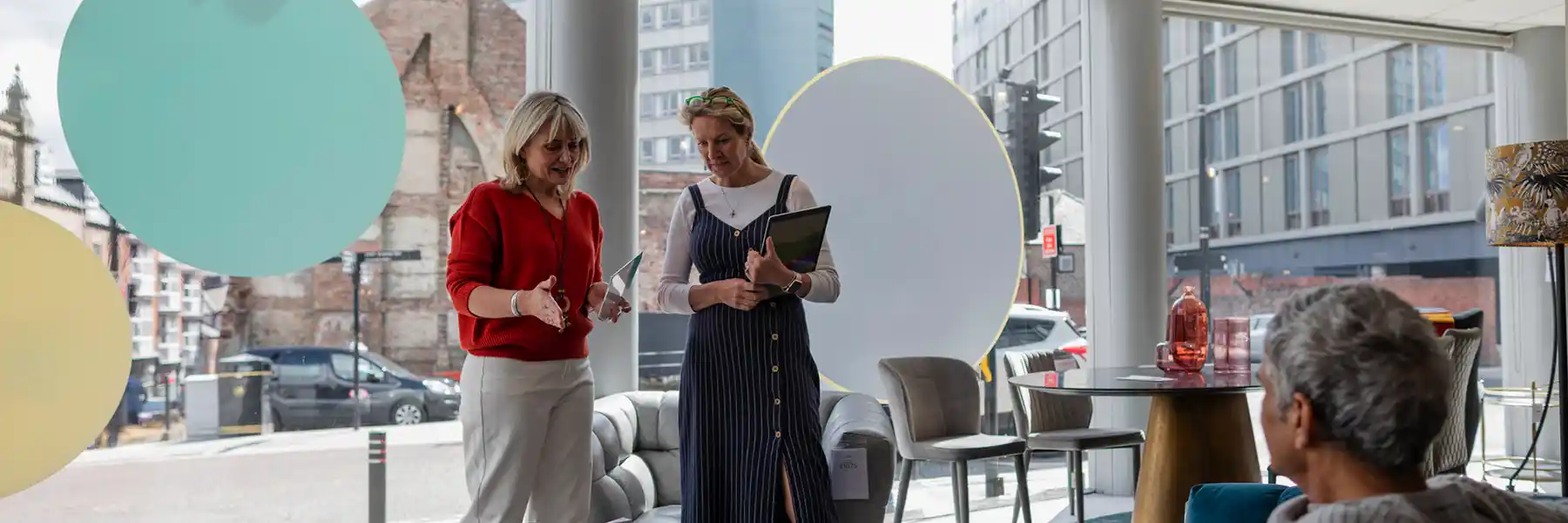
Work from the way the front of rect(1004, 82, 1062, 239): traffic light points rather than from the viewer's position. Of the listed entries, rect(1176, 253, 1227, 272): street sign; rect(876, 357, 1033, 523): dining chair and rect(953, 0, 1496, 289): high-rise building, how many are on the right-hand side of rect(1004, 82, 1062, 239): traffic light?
1

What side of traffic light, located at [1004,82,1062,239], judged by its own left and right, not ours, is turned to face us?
right

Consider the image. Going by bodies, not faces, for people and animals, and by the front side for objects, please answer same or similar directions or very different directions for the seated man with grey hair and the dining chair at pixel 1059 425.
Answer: very different directions

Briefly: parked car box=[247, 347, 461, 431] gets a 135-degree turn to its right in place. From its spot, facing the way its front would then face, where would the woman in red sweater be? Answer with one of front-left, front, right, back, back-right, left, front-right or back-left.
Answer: front-left

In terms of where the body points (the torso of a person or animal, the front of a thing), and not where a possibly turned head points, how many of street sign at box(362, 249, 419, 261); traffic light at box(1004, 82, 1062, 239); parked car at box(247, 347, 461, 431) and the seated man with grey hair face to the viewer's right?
2

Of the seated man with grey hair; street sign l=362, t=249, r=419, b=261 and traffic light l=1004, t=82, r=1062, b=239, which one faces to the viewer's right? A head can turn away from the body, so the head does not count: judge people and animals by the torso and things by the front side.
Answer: the traffic light

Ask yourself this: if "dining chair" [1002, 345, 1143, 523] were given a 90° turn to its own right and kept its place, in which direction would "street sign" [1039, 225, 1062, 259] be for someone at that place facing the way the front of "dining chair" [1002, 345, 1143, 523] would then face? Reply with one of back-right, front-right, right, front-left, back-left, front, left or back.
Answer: back-right

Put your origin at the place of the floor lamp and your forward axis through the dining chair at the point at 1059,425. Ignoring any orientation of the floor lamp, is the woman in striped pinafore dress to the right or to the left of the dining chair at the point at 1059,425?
left

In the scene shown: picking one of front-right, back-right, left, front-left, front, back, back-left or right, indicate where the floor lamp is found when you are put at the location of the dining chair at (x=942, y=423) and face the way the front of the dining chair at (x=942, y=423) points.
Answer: front-left

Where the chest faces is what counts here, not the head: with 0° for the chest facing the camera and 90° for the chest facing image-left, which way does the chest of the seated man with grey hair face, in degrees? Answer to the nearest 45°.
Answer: approximately 135°

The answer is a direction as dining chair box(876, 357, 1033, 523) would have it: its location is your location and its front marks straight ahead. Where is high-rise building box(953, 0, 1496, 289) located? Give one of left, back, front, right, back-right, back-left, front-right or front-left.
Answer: left

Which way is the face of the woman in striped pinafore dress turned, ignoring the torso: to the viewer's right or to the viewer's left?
to the viewer's left

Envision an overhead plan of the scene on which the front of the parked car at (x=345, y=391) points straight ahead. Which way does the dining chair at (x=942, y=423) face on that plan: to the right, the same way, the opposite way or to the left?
to the right

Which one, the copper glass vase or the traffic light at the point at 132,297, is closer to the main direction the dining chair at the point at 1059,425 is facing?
the copper glass vase
